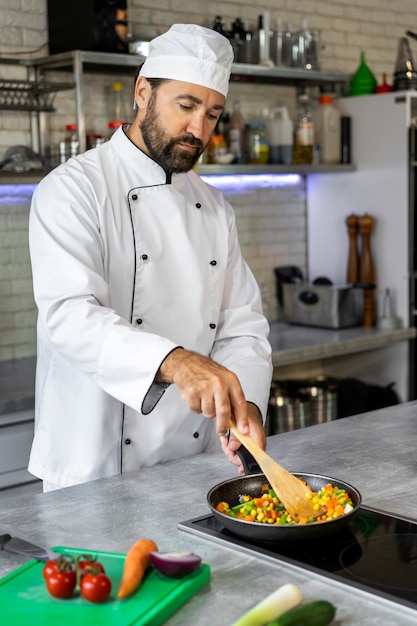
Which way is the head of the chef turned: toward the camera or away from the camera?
toward the camera

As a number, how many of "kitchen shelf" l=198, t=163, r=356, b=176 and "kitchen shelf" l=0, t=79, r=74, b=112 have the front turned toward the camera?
2

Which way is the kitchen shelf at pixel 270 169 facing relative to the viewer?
toward the camera

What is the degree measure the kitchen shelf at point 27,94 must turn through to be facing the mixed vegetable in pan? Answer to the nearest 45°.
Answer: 0° — it already faces it

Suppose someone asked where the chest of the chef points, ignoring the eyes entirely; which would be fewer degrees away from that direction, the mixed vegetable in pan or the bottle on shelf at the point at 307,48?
the mixed vegetable in pan

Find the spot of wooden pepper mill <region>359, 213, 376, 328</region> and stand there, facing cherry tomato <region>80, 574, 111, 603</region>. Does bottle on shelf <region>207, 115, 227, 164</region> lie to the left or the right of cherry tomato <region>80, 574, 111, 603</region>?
right

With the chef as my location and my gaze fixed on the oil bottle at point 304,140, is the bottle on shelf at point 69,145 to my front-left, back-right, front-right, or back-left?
front-left

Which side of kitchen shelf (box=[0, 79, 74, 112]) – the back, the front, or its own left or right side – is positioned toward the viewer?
front

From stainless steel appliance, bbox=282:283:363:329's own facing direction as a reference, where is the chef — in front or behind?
in front

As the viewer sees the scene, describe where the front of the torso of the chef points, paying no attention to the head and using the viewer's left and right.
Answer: facing the viewer and to the right of the viewer

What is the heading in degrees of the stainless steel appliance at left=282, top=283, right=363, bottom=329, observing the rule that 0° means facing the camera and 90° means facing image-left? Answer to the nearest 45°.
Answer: approximately 45°

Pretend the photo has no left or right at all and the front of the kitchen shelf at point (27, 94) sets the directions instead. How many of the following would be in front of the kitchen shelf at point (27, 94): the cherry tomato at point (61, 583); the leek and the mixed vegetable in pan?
3

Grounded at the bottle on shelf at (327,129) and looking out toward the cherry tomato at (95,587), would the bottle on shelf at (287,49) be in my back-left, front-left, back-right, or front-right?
front-right

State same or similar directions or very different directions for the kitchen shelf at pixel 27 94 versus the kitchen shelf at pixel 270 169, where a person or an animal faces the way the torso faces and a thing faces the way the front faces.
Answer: same or similar directions

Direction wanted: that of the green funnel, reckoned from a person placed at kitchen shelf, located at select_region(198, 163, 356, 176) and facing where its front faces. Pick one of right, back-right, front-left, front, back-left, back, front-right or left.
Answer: back-left
